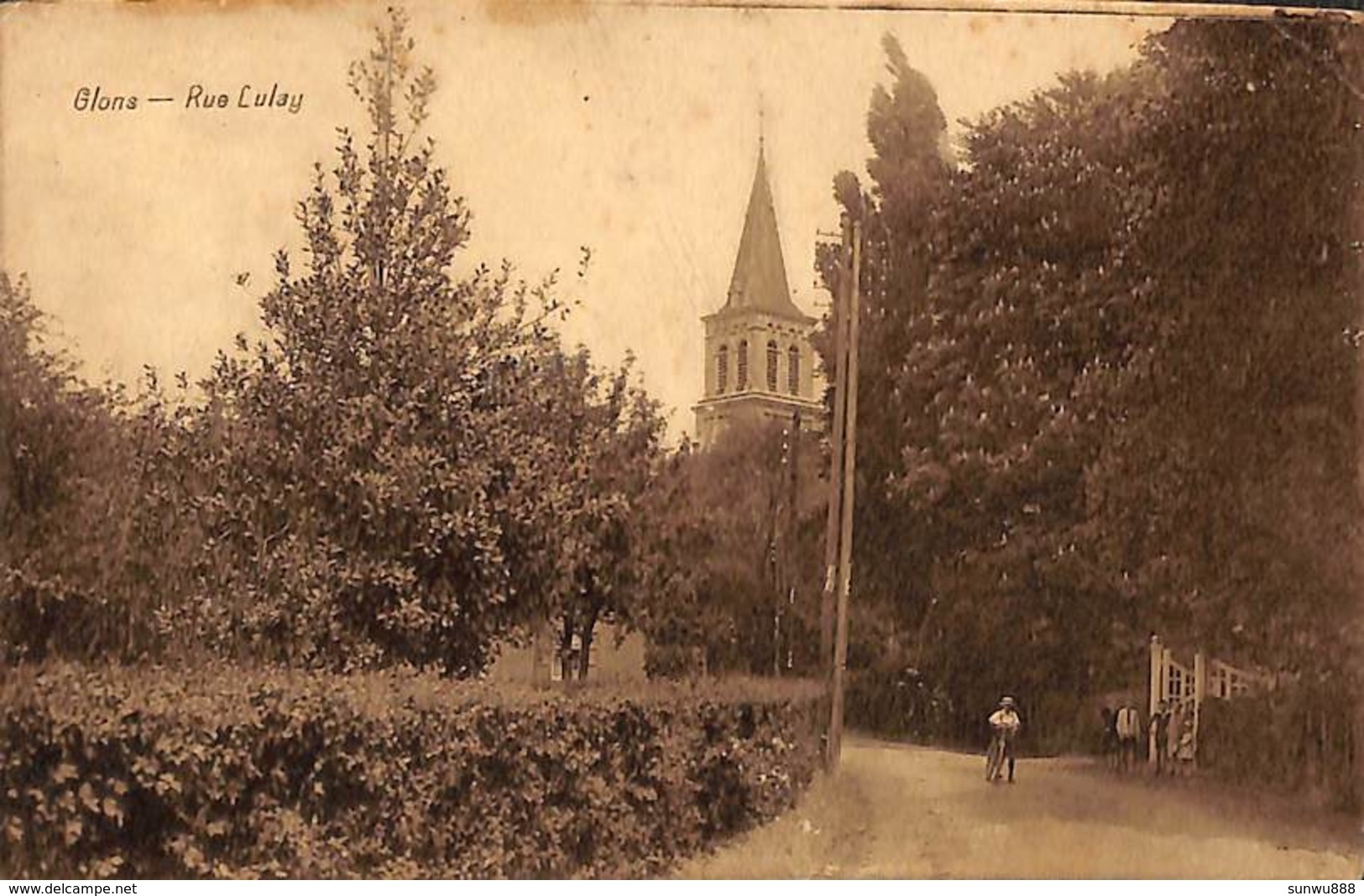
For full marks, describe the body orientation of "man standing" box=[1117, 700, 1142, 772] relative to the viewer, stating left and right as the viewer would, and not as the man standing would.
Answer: facing the viewer

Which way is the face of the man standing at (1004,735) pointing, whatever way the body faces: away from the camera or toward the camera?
toward the camera

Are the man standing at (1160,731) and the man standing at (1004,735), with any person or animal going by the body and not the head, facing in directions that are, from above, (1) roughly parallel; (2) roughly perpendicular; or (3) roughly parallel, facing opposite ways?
roughly parallel

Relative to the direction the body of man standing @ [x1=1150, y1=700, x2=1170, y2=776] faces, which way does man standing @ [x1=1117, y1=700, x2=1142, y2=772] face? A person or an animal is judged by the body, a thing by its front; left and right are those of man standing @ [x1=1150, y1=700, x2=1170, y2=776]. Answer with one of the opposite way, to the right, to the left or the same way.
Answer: the same way

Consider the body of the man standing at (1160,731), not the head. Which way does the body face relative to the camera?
toward the camera

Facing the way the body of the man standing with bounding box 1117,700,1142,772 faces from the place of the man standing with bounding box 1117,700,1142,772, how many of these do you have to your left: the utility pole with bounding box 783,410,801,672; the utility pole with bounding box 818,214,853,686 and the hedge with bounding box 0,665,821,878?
0

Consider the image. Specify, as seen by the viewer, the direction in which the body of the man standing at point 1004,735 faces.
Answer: toward the camera

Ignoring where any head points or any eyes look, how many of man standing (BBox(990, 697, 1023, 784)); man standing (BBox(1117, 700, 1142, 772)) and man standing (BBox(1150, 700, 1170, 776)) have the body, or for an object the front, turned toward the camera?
3
